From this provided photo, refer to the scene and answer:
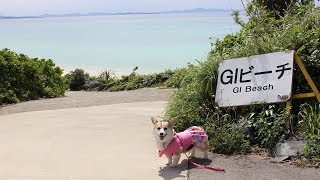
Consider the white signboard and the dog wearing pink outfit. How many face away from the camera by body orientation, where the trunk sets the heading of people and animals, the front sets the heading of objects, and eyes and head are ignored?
0

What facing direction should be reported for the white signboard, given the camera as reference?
facing the viewer and to the left of the viewer

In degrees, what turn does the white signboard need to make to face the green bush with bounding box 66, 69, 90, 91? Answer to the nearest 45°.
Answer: approximately 90° to its right

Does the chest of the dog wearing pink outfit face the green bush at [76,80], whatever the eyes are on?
no

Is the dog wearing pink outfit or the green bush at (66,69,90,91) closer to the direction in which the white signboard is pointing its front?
the dog wearing pink outfit

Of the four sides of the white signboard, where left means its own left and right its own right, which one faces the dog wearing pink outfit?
front

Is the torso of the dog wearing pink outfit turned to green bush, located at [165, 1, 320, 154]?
no

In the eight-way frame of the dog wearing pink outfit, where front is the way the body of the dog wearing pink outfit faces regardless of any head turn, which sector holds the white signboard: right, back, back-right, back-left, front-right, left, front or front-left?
back

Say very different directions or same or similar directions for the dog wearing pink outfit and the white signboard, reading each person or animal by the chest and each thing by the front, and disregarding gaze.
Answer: same or similar directions
